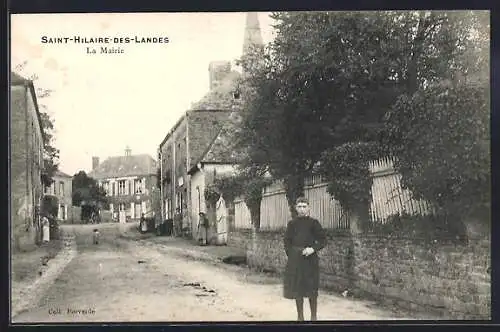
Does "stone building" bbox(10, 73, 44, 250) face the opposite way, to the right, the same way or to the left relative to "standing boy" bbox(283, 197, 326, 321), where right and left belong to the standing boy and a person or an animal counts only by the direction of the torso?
to the left

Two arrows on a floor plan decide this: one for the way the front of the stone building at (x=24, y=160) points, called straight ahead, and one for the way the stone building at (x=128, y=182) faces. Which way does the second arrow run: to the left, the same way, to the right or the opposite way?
to the right

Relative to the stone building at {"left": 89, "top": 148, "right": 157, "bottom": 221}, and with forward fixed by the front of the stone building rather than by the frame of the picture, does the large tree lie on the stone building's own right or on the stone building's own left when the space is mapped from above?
on the stone building's own left

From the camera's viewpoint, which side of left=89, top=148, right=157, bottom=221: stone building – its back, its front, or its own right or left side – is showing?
front

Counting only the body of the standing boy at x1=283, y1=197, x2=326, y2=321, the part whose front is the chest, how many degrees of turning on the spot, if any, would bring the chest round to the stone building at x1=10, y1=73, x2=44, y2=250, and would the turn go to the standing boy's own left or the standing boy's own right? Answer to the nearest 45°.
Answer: approximately 90° to the standing boy's own right

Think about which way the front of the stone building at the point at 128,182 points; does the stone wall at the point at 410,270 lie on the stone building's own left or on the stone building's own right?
on the stone building's own left

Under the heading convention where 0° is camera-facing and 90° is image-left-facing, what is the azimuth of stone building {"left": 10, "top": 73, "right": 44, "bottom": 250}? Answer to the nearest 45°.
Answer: approximately 270°

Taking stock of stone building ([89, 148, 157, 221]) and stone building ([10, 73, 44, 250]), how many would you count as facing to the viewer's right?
1

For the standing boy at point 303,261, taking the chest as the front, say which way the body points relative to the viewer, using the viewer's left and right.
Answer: facing the viewer

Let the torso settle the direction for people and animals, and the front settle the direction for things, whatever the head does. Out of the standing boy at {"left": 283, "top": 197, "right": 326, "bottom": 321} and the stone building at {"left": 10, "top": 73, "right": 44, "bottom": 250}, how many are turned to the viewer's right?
1
